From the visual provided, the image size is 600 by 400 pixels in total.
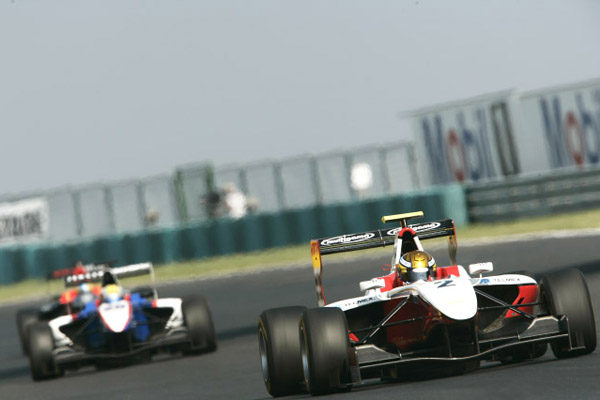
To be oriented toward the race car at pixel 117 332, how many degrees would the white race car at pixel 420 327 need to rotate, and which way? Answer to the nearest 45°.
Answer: approximately 135° to its right

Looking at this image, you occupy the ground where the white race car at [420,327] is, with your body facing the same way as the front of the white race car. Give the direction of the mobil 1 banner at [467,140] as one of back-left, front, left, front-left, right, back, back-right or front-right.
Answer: back

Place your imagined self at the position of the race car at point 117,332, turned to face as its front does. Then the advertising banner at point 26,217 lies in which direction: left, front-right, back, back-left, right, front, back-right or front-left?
back

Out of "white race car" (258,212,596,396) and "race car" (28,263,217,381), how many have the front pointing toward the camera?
2

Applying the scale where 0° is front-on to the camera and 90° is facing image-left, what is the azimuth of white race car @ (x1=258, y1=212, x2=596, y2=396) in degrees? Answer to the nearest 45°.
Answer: approximately 0°

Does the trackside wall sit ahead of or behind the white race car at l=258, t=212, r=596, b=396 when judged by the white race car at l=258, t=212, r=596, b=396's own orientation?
behind

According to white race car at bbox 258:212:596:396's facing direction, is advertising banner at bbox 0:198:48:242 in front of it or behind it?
behind

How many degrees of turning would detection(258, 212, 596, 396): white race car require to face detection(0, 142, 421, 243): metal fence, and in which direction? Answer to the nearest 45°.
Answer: approximately 180°

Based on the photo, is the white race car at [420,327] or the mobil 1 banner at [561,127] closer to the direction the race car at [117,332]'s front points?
the white race car

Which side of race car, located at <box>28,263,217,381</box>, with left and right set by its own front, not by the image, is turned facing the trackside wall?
back
